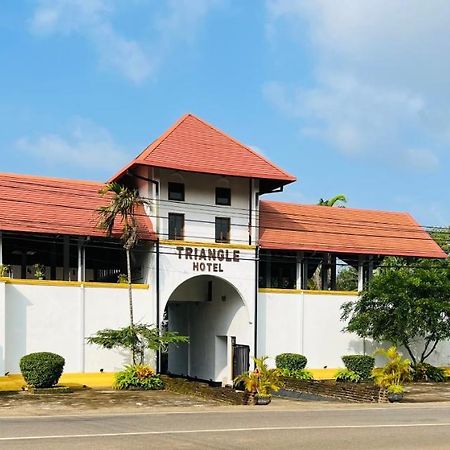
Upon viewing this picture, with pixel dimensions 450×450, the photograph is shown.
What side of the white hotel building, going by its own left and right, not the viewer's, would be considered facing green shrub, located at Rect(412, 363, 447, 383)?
left

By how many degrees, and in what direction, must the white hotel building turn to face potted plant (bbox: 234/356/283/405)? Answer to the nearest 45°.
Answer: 0° — it already faces it

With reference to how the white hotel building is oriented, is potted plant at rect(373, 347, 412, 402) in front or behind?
in front

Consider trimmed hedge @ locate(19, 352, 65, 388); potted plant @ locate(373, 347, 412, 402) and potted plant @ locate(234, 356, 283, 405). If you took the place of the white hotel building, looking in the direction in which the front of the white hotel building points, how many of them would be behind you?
0

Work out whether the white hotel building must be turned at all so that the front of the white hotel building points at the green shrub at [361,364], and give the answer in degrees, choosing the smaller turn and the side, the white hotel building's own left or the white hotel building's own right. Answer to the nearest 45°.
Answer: approximately 90° to the white hotel building's own left

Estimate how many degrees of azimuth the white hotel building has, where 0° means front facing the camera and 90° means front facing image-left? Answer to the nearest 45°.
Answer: approximately 0°

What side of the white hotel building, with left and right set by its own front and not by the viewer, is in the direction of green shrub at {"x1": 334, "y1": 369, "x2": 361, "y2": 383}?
left

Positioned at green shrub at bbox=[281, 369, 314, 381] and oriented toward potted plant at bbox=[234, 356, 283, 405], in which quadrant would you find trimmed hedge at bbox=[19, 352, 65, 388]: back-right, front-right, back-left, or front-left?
front-right
